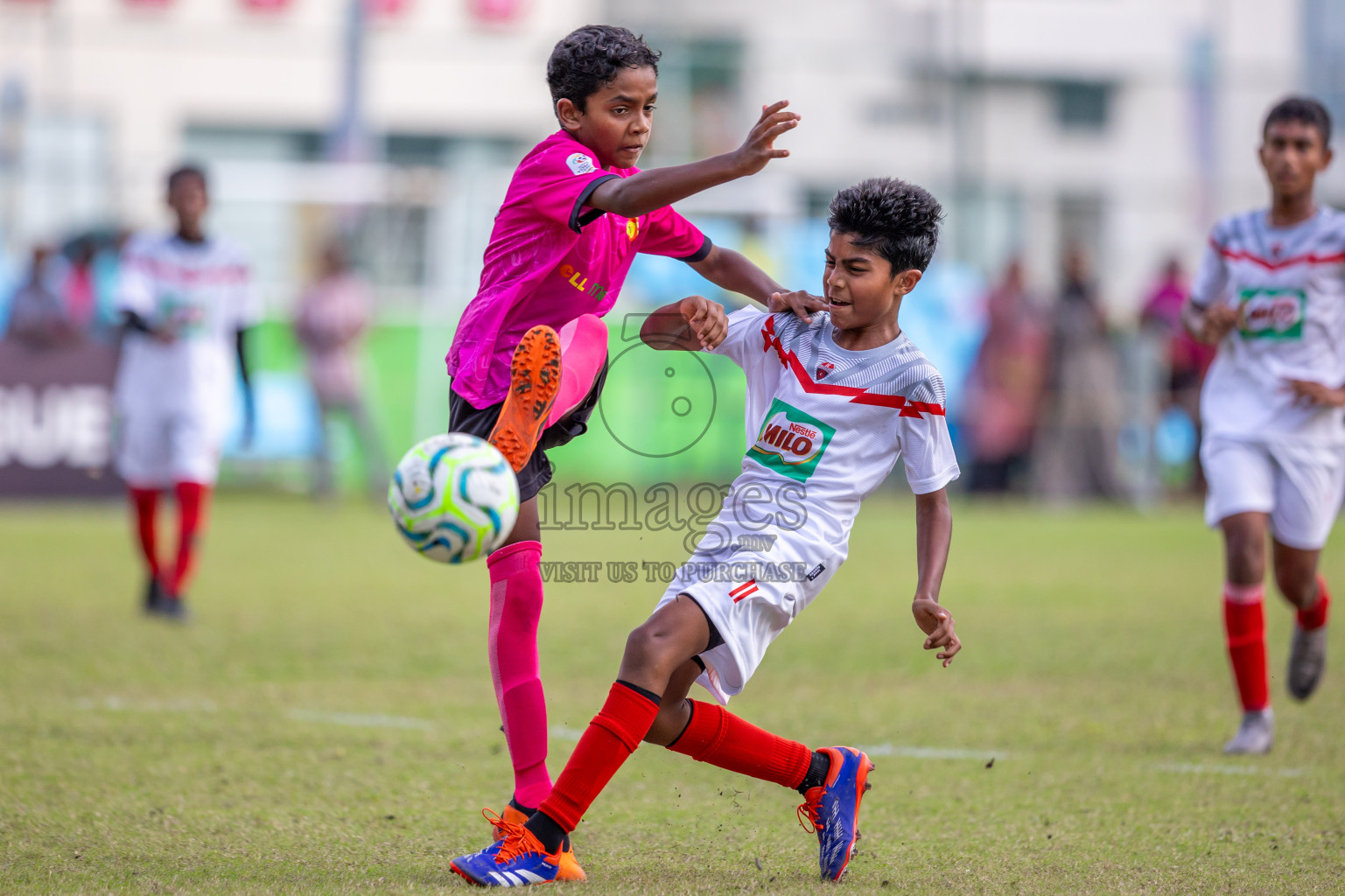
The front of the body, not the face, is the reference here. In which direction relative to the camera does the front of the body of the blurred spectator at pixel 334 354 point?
toward the camera

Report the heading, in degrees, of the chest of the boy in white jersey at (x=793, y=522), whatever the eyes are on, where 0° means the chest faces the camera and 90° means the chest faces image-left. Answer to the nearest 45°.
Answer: approximately 45°

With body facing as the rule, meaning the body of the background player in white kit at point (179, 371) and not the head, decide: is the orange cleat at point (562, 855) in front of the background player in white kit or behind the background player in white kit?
in front

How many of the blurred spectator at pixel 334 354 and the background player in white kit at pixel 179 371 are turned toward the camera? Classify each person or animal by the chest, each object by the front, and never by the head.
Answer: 2

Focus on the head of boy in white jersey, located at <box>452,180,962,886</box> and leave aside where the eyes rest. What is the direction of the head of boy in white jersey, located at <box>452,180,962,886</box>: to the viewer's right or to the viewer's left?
to the viewer's left

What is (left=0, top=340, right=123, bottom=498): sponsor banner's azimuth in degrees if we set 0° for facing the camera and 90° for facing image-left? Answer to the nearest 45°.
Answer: approximately 0°

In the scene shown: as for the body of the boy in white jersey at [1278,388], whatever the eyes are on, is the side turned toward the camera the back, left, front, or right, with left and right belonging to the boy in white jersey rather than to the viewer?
front

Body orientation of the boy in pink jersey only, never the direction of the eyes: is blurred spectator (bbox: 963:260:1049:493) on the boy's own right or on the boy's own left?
on the boy's own left

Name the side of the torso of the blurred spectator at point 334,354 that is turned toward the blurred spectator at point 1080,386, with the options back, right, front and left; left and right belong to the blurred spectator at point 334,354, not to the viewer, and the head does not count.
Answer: left

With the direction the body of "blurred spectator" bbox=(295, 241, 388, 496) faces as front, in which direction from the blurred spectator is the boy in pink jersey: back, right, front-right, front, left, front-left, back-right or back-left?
front
